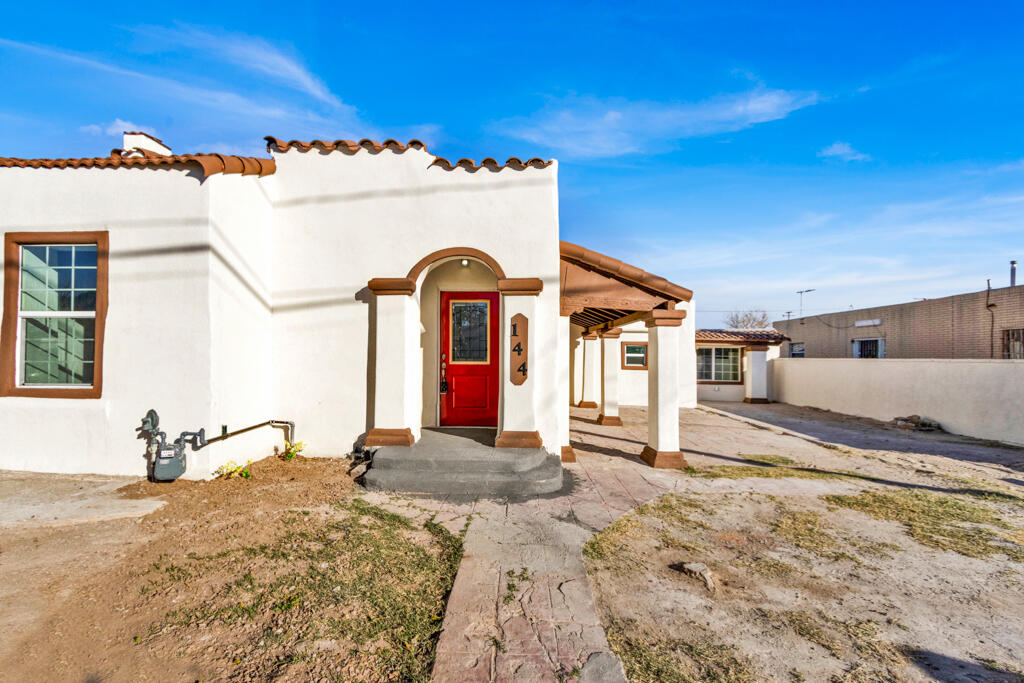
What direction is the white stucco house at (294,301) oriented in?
toward the camera

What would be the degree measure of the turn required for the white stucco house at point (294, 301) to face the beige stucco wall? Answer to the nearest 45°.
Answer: approximately 90° to its left

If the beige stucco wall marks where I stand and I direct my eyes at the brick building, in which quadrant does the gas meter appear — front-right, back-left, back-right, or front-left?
back-left

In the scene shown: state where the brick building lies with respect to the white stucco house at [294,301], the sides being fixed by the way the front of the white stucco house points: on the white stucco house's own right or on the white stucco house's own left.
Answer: on the white stucco house's own left
